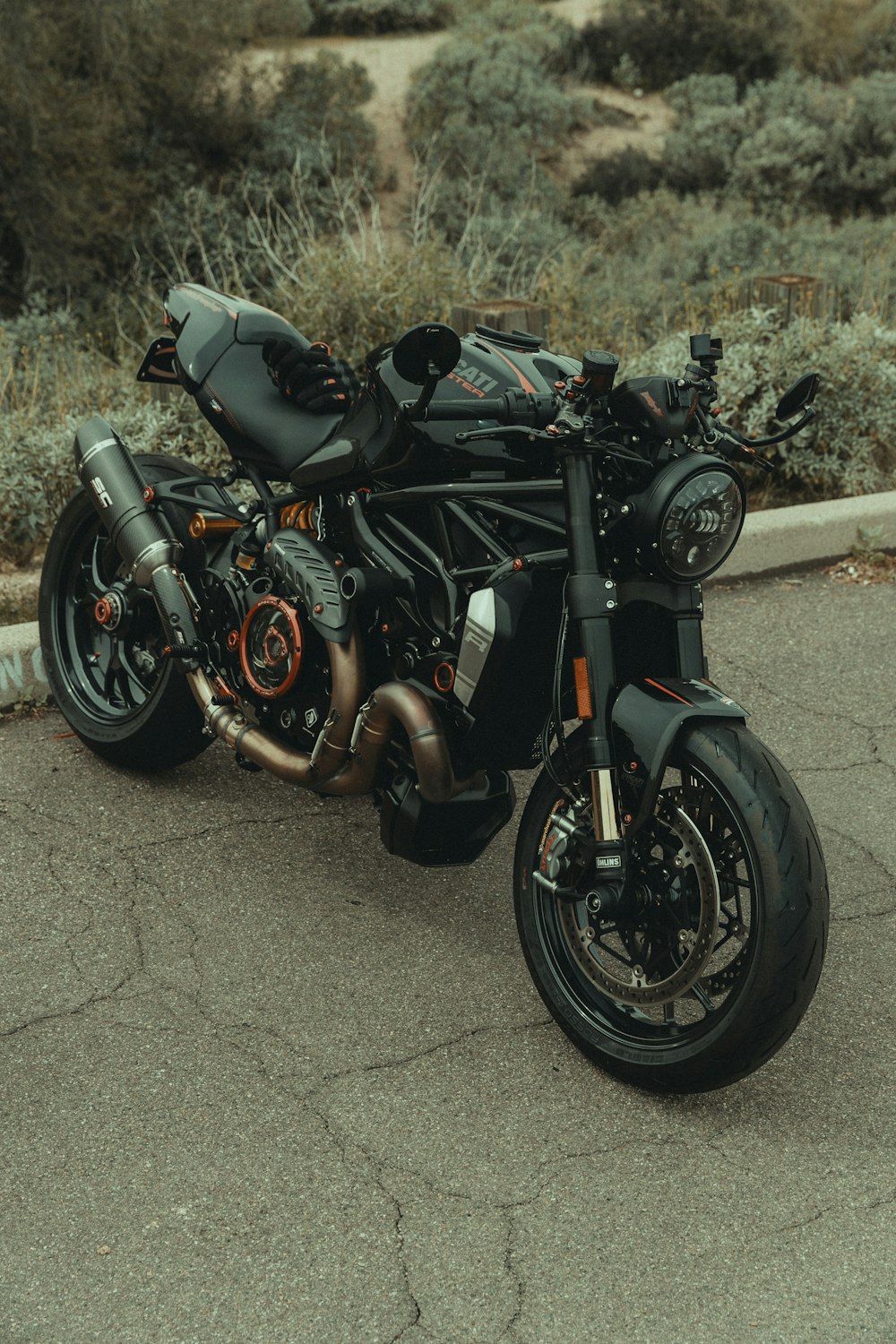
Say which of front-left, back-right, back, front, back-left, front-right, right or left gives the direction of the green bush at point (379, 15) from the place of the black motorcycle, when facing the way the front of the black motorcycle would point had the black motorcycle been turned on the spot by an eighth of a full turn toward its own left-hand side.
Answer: left

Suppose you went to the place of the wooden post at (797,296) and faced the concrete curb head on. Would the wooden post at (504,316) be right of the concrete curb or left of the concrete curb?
right

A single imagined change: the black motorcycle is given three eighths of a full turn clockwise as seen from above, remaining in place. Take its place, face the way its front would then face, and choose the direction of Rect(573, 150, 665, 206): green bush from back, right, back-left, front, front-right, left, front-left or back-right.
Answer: right

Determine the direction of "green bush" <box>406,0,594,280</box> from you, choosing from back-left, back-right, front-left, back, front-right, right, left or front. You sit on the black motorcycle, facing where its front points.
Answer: back-left

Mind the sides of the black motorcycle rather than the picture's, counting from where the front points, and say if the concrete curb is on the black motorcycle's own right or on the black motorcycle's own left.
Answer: on the black motorcycle's own left

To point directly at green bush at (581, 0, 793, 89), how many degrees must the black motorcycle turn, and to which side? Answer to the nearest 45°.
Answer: approximately 135° to its left

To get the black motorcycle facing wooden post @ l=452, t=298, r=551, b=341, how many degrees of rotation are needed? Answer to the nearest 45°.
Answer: approximately 135° to its left

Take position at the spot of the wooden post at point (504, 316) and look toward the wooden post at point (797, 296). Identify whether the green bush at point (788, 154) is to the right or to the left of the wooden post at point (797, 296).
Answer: left

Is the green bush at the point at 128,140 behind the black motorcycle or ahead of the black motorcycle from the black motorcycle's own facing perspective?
behind

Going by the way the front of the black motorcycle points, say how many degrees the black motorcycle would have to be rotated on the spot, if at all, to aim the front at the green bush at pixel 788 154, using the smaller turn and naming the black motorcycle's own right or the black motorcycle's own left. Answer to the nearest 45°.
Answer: approximately 135° to the black motorcycle's own left

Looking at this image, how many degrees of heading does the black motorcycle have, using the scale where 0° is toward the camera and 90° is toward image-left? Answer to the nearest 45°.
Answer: approximately 315°
